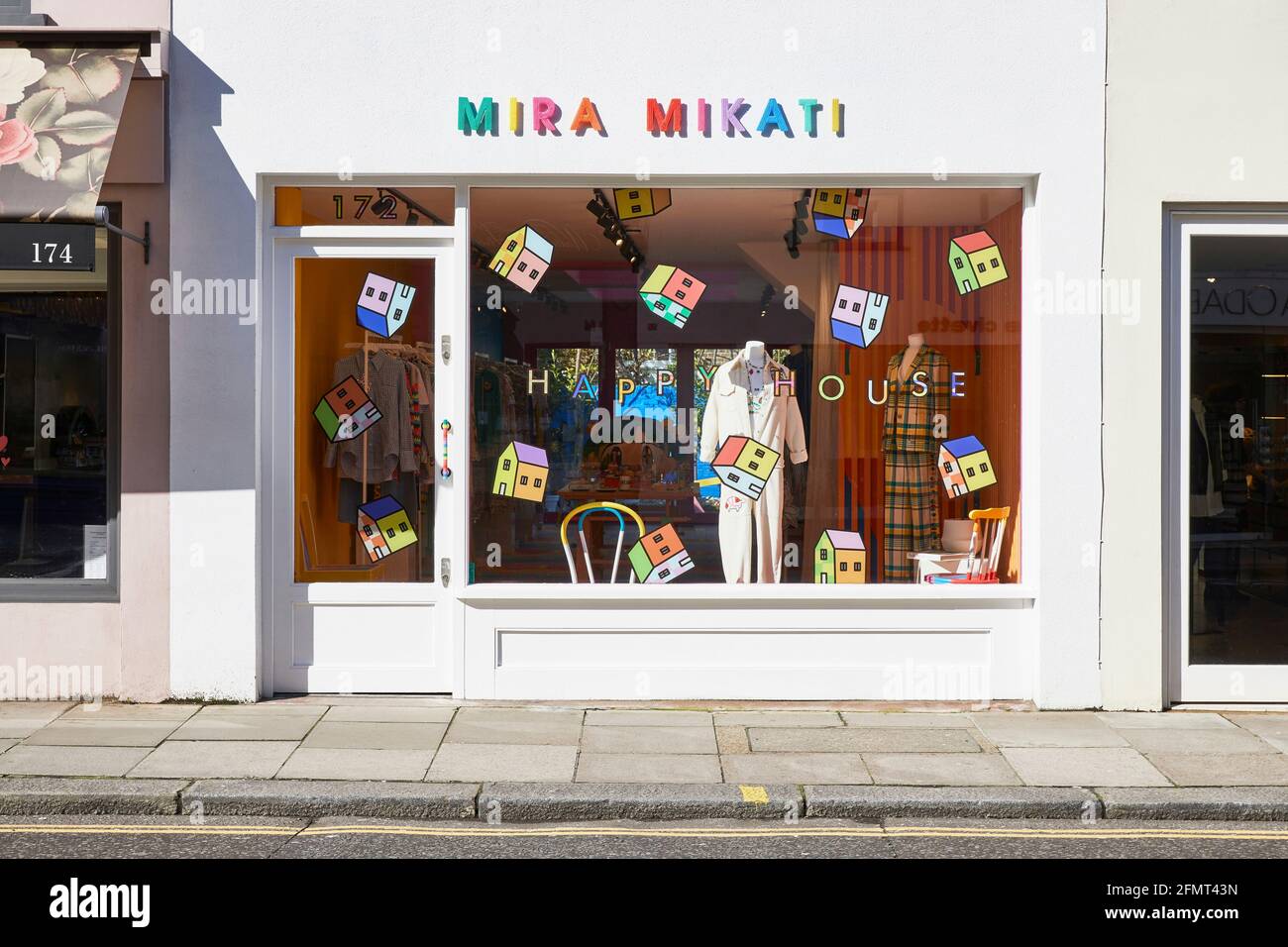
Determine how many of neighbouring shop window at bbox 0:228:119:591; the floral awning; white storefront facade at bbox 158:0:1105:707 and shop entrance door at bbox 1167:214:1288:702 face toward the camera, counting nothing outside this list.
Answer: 4

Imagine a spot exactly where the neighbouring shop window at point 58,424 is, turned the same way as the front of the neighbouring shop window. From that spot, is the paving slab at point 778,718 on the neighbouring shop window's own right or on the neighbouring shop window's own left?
on the neighbouring shop window's own left

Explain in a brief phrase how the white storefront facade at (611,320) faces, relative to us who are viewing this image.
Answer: facing the viewer

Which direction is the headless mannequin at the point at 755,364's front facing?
toward the camera

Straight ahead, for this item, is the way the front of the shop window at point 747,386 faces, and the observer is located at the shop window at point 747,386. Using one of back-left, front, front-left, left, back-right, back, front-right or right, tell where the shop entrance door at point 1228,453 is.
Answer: left

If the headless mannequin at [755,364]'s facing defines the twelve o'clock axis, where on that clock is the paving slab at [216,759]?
The paving slab is roughly at 2 o'clock from the headless mannequin.

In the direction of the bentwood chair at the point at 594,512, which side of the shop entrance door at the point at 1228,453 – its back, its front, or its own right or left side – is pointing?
right

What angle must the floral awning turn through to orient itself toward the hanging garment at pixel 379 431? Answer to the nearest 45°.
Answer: approximately 90° to its left

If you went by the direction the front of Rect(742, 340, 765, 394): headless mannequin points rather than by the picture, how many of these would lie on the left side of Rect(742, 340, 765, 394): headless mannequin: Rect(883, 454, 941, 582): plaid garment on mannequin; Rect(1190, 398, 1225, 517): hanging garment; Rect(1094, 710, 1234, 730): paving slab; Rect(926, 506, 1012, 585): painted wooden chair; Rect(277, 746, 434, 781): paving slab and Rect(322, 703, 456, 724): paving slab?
4

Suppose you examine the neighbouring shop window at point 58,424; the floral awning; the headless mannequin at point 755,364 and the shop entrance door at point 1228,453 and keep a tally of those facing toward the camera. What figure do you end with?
4

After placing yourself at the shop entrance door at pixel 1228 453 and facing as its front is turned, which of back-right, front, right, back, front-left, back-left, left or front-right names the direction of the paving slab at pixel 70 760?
front-right

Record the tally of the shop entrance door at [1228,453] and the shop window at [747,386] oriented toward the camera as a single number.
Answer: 2

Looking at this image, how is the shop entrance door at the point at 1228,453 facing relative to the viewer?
toward the camera
